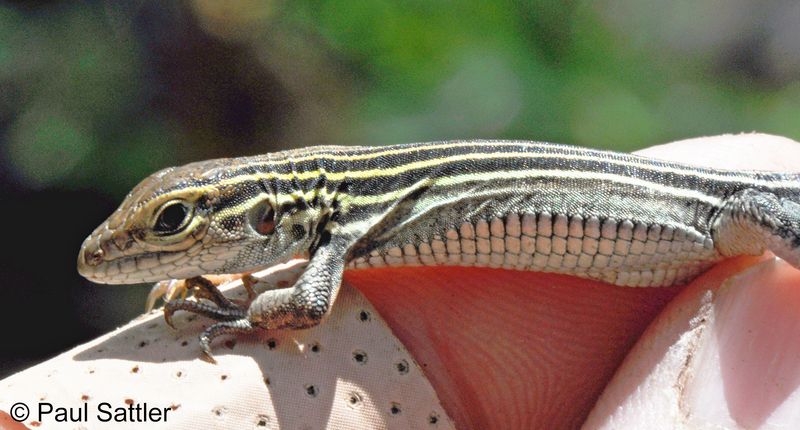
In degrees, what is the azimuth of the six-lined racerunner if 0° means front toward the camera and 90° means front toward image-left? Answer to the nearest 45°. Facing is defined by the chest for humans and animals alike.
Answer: approximately 90°
